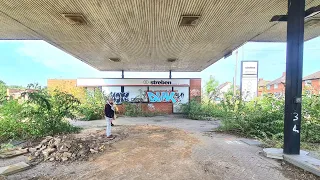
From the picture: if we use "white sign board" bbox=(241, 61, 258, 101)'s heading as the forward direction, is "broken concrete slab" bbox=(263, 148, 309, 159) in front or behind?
in front

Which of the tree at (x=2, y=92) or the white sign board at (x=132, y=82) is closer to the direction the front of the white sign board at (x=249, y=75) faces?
the tree

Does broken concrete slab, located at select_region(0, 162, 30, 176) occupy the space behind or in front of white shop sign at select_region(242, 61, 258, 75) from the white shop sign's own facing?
in front

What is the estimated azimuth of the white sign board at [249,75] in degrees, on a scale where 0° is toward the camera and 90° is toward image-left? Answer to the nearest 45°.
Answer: approximately 0°

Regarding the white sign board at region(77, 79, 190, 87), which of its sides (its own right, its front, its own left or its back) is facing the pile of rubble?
front

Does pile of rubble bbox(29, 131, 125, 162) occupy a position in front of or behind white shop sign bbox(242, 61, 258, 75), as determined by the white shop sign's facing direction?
in front

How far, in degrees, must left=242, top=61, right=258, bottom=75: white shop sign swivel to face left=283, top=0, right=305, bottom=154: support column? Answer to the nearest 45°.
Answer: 0° — it already faces it

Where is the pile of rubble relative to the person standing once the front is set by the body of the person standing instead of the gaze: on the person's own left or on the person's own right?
on the person's own right

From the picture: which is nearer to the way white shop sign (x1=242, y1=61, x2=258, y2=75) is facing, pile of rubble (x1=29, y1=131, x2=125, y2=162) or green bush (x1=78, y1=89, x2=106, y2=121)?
the pile of rubble

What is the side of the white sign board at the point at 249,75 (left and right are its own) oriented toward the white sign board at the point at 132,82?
right
